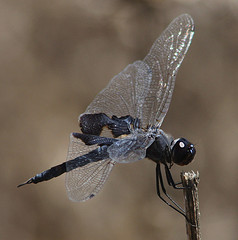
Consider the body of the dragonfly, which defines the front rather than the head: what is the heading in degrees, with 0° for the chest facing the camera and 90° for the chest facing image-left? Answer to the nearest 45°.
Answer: approximately 270°
